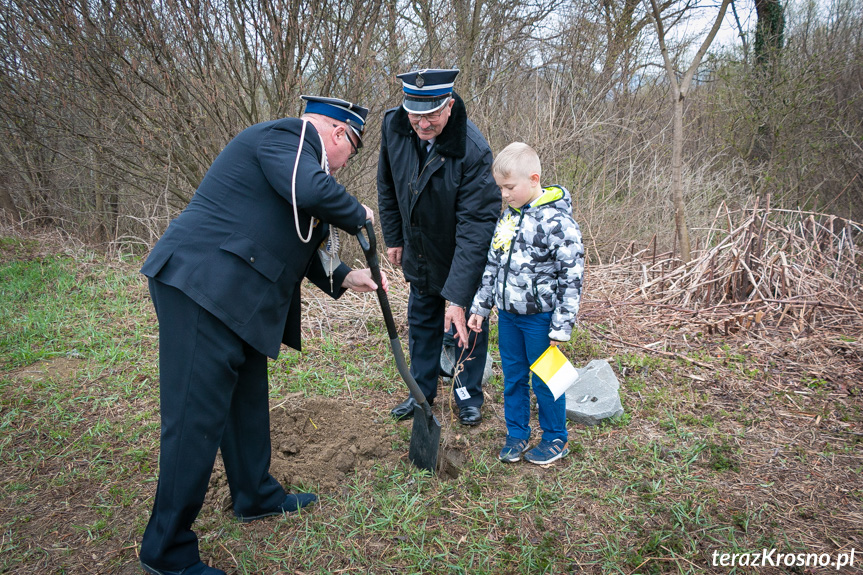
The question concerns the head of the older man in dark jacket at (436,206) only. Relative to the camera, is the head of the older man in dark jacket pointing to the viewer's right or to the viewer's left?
to the viewer's left

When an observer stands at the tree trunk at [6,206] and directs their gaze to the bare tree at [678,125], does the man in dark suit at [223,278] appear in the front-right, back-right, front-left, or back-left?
front-right

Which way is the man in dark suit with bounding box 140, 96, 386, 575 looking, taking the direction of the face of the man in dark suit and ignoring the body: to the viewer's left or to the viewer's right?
to the viewer's right

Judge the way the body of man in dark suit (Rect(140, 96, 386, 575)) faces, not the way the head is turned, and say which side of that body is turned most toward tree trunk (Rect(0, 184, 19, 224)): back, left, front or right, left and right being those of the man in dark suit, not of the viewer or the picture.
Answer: left

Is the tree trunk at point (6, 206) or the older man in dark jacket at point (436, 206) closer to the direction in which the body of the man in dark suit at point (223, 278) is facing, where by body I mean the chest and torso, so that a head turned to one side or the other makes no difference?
the older man in dark jacket

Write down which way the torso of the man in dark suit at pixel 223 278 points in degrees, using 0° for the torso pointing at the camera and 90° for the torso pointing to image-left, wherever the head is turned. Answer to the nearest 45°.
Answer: approximately 270°

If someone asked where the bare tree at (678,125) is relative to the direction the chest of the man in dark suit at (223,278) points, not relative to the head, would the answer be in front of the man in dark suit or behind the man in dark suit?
in front

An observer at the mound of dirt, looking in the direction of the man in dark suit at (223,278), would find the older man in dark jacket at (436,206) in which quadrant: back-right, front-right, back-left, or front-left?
back-left
